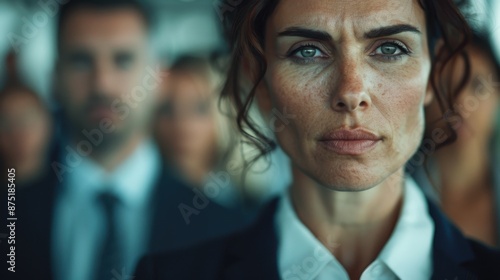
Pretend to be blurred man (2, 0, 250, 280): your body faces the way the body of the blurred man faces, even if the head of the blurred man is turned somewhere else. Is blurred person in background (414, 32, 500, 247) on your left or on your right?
on your left

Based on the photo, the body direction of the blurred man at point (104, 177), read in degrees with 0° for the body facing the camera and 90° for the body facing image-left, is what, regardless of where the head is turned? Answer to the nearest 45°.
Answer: approximately 0°
